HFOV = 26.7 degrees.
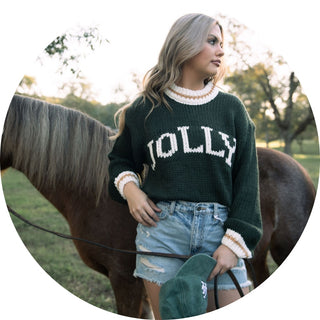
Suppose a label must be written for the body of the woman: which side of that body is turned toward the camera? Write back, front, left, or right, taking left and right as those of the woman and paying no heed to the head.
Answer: front

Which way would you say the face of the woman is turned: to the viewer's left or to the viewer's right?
to the viewer's right

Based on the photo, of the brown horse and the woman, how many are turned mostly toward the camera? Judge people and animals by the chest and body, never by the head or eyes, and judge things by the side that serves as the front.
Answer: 1

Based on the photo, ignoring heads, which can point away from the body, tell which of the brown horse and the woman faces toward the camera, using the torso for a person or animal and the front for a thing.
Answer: the woman

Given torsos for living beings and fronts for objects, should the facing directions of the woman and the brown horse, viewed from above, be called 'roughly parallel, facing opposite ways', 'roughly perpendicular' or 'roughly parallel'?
roughly perpendicular

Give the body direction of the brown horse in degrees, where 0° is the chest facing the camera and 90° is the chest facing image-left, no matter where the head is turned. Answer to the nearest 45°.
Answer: approximately 90°
